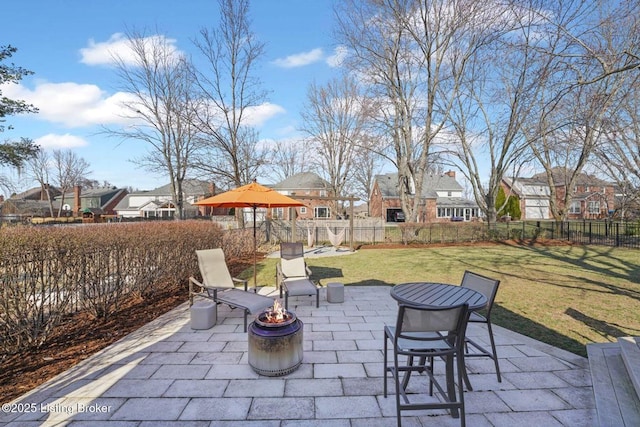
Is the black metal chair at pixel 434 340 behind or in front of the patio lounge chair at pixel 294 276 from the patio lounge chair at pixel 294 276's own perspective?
in front

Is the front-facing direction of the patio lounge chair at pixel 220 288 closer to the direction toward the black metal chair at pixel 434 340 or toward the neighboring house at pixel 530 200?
the black metal chair

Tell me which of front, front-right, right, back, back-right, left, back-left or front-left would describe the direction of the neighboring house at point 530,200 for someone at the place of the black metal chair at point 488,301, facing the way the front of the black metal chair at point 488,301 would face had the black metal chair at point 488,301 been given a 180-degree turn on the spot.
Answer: front-left

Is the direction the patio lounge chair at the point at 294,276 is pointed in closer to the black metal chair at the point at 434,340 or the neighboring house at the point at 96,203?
the black metal chair

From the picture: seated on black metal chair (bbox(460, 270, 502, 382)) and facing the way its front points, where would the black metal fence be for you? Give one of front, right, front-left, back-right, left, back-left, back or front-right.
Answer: back-right

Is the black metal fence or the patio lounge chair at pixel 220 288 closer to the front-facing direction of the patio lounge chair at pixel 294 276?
the patio lounge chair

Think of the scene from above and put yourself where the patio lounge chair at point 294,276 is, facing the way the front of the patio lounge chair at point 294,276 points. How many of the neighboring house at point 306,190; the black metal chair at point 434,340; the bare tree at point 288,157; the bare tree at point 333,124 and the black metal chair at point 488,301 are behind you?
3

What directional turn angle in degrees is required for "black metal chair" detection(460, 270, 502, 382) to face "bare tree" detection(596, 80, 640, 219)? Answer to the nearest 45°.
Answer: approximately 180°

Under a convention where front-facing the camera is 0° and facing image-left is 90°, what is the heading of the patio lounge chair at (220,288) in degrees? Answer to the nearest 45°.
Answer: approximately 315°

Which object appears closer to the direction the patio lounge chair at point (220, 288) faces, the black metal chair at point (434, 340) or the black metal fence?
the black metal chair

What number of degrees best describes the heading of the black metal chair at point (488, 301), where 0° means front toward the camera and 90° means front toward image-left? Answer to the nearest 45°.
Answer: approximately 45°
